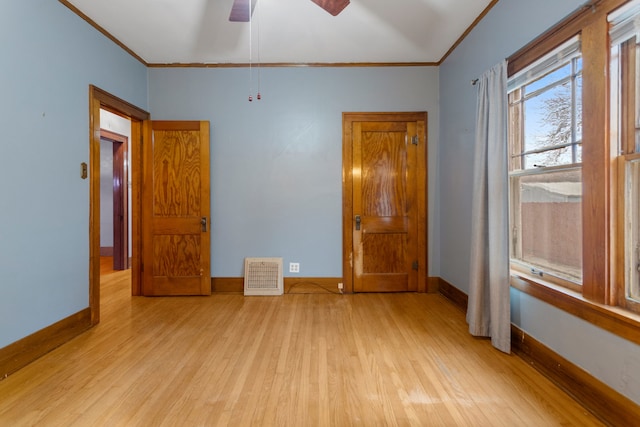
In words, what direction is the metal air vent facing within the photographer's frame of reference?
facing the viewer

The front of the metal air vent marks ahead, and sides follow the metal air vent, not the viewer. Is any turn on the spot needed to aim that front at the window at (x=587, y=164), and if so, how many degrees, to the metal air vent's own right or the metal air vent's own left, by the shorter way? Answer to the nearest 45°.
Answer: approximately 45° to the metal air vent's own left

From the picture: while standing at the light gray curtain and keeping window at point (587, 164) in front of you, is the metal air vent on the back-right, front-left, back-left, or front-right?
back-right

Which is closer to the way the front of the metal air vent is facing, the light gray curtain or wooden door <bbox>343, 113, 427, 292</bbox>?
the light gray curtain

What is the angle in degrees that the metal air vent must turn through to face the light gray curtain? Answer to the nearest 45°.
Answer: approximately 45° to its left

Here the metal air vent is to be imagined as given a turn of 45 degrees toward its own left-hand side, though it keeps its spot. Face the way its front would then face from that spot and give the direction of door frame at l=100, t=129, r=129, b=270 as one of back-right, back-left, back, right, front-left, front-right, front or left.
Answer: back

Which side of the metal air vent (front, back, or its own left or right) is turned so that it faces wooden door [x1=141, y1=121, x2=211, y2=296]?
right

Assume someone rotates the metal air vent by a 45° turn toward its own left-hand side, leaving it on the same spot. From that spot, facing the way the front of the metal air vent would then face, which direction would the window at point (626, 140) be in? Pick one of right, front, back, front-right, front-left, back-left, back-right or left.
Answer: front

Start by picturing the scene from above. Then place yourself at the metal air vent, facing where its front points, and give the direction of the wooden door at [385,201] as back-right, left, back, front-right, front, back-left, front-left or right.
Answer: left
